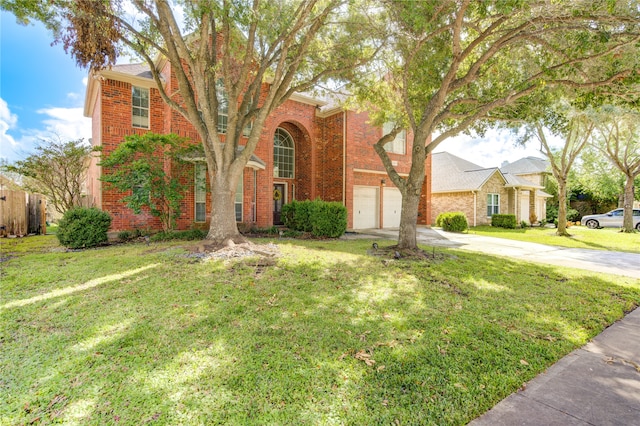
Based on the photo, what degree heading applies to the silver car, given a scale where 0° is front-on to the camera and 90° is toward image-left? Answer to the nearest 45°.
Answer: approximately 90°

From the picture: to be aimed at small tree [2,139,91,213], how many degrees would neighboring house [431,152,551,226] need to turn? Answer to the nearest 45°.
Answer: approximately 90° to its right

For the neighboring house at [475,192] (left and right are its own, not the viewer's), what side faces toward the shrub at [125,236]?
right

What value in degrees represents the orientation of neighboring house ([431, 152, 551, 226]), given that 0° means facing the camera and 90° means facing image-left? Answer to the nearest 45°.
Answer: approximately 315°

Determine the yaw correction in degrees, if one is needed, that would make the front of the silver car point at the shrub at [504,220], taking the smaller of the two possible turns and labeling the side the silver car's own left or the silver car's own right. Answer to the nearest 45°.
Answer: approximately 45° to the silver car's own left

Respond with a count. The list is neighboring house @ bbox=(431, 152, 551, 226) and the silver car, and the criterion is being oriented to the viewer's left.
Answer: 1

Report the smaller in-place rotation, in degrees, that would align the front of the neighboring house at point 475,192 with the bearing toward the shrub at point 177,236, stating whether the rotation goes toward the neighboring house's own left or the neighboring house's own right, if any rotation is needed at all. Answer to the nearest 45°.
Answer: approximately 90° to the neighboring house's own right

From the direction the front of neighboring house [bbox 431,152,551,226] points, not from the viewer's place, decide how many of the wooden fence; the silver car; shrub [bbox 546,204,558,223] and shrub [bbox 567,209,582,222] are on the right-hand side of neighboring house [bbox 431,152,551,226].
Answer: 1

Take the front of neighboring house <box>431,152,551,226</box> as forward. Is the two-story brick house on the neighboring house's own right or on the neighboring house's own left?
on the neighboring house's own right
